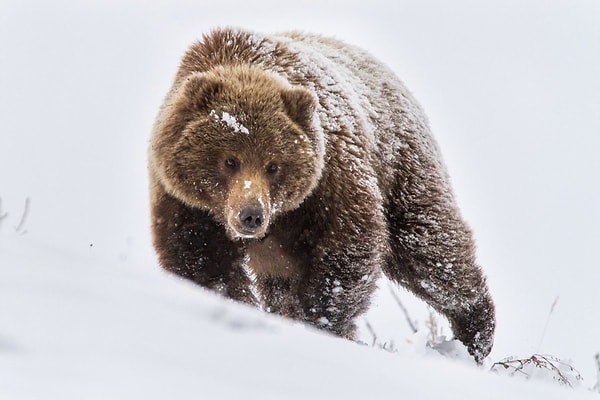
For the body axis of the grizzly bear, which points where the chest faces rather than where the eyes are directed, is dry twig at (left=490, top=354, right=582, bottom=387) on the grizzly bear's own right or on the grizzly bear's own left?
on the grizzly bear's own left

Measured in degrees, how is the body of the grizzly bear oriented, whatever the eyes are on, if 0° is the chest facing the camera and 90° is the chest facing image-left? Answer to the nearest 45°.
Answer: approximately 45°
